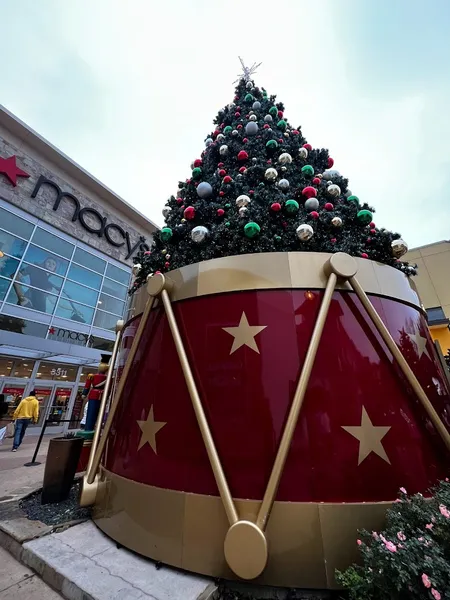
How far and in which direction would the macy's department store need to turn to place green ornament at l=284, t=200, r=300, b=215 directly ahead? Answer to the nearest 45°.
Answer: approximately 45° to its right

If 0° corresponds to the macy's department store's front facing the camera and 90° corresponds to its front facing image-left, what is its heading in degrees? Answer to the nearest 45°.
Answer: approximately 315°

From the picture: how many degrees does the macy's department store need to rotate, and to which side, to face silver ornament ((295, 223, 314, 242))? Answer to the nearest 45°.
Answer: approximately 45° to its right

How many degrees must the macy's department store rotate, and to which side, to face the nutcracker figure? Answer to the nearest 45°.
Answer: approximately 45° to its right

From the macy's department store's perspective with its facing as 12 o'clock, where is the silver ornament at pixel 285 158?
The silver ornament is roughly at 1 o'clock from the macy's department store.

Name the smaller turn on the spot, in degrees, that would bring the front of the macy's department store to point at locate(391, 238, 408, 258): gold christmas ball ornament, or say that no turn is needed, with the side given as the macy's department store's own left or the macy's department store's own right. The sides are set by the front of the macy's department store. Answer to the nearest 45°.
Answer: approximately 45° to the macy's department store's own right
